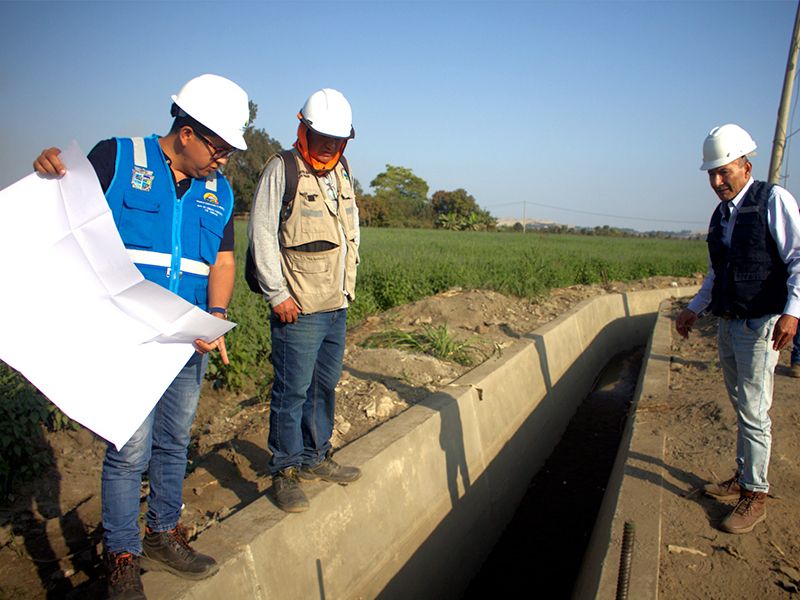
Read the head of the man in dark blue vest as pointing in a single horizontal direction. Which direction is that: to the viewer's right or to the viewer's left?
to the viewer's left

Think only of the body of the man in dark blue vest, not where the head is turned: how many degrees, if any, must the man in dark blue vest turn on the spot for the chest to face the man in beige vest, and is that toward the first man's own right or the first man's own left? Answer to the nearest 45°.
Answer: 0° — they already face them

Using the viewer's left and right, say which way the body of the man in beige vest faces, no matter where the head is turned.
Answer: facing the viewer and to the right of the viewer

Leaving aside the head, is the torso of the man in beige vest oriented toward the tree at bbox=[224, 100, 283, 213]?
no

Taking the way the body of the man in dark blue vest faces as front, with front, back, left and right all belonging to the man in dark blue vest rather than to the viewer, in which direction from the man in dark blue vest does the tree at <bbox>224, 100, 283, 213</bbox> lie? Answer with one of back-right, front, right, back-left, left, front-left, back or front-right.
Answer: right

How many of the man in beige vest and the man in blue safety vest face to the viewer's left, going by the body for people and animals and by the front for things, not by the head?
0

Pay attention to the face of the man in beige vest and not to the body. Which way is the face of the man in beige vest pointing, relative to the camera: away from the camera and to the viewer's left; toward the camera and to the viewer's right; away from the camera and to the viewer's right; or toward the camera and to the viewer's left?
toward the camera and to the viewer's right

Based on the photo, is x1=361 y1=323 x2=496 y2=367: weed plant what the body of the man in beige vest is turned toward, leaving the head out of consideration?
no

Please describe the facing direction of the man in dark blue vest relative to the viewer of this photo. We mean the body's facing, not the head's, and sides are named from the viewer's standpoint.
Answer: facing the viewer and to the left of the viewer

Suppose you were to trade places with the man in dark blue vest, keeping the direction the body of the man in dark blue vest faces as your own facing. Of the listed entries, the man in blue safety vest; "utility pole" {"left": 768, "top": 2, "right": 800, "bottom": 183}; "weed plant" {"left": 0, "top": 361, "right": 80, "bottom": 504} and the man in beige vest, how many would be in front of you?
3

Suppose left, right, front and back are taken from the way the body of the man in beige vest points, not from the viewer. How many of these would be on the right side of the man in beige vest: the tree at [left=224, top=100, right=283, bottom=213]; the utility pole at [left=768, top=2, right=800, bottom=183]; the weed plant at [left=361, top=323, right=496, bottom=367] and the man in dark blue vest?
0

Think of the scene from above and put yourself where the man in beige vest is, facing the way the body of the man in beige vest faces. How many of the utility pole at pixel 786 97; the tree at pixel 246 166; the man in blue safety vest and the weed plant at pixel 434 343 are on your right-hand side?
1

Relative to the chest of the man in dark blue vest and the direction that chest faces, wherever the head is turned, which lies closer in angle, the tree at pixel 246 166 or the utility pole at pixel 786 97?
the tree

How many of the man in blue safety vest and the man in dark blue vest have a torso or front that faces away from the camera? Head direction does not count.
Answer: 0

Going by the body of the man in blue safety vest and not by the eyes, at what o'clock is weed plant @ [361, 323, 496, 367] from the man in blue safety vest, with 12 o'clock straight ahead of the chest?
The weed plant is roughly at 9 o'clock from the man in blue safety vest.

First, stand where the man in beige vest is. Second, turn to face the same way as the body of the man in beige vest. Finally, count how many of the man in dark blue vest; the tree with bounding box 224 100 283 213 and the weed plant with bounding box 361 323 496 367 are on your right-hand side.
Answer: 0

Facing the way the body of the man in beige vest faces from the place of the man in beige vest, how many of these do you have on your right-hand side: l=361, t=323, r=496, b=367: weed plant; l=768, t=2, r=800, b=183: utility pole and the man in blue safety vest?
1

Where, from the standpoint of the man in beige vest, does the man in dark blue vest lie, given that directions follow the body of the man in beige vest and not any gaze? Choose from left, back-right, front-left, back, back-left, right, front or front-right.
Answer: front-left

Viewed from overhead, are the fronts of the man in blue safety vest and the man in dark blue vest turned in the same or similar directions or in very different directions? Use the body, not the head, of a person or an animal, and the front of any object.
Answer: very different directions

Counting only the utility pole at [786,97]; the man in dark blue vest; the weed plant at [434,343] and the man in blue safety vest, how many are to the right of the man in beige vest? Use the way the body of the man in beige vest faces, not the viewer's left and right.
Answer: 1

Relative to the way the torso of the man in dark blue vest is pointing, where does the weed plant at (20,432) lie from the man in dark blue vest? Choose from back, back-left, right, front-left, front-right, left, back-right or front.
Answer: front
